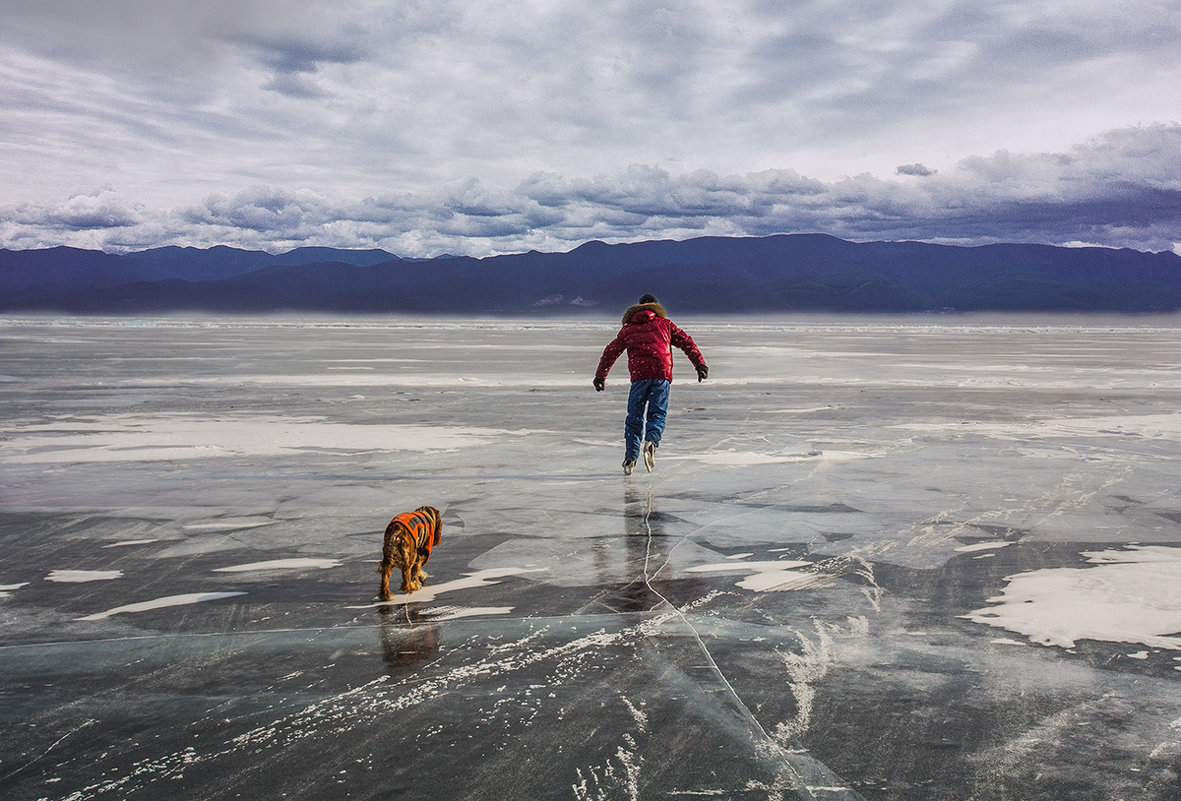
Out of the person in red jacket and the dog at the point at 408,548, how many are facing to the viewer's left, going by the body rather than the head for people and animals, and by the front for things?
0

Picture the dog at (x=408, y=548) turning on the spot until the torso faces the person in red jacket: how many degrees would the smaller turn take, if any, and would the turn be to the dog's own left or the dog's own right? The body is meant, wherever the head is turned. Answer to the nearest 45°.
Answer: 0° — it already faces them

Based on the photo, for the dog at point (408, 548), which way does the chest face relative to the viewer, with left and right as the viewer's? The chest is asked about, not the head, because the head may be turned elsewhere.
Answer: facing away from the viewer and to the right of the viewer

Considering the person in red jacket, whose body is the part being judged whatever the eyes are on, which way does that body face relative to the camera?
away from the camera

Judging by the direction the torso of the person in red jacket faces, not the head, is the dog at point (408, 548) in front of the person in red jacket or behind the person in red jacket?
behind
